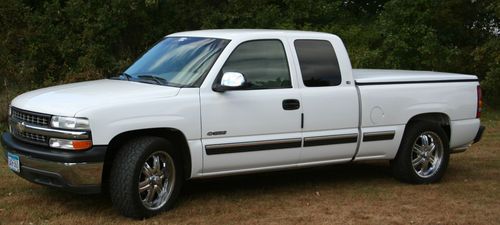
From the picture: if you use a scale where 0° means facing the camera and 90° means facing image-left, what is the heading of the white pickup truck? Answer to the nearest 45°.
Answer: approximately 45°
